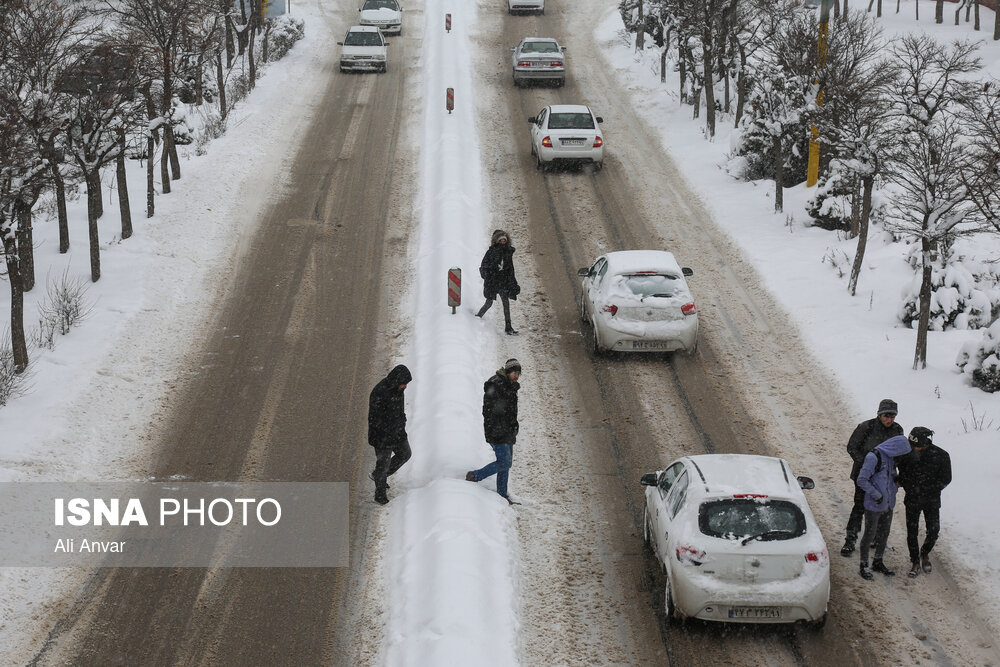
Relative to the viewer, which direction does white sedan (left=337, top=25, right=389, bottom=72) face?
toward the camera

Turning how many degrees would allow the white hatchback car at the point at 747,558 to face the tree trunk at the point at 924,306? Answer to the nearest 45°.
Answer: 0° — it already faces it

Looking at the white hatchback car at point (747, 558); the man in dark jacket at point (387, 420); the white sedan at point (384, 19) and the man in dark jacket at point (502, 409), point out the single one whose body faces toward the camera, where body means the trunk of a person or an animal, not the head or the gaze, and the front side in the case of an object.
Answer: the white sedan

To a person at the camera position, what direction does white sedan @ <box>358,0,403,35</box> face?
facing the viewer

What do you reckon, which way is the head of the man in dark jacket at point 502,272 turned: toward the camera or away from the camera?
toward the camera

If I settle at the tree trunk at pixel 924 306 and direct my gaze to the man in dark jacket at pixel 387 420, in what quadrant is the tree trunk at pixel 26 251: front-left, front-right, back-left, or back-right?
front-right

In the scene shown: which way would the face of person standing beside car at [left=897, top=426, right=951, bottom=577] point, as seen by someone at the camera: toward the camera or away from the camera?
toward the camera

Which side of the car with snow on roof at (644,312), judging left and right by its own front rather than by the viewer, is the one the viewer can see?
back

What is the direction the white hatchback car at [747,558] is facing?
away from the camera

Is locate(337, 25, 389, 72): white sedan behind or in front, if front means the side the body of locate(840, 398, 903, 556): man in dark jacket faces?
behind

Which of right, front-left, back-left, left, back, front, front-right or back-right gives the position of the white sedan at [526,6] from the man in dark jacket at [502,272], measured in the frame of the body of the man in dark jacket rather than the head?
back-left

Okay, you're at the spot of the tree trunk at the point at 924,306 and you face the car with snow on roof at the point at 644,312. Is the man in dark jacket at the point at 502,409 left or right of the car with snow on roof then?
left

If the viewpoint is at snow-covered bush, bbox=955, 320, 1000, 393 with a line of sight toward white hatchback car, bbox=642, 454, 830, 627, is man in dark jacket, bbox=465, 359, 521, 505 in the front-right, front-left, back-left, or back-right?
front-right

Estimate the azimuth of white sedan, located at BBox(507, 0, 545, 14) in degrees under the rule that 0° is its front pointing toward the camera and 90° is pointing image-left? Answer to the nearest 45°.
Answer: approximately 180°

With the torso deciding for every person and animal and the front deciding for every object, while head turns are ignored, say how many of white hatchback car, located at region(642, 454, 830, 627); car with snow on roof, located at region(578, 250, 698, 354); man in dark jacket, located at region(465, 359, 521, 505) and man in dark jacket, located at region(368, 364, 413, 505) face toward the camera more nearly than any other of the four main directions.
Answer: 0
